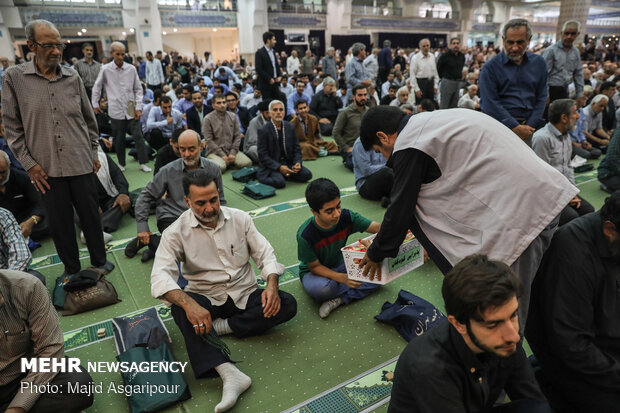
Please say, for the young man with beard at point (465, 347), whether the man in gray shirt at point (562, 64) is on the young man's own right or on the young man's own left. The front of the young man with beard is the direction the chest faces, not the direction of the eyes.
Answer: on the young man's own left

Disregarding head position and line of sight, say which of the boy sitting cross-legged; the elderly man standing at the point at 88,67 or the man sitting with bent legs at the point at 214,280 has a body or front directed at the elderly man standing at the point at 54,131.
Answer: the elderly man standing at the point at 88,67

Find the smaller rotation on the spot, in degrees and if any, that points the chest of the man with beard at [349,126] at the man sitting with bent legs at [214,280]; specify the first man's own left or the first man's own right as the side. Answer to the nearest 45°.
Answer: approximately 45° to the first man's own right

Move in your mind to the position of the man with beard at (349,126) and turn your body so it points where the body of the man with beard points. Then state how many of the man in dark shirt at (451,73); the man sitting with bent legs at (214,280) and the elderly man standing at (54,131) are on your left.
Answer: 1

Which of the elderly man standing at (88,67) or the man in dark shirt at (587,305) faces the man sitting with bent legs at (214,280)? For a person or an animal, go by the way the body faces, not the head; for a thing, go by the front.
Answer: the elderly man standing

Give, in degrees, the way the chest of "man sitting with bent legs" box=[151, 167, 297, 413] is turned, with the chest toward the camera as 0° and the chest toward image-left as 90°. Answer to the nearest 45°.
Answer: approximately 0°
